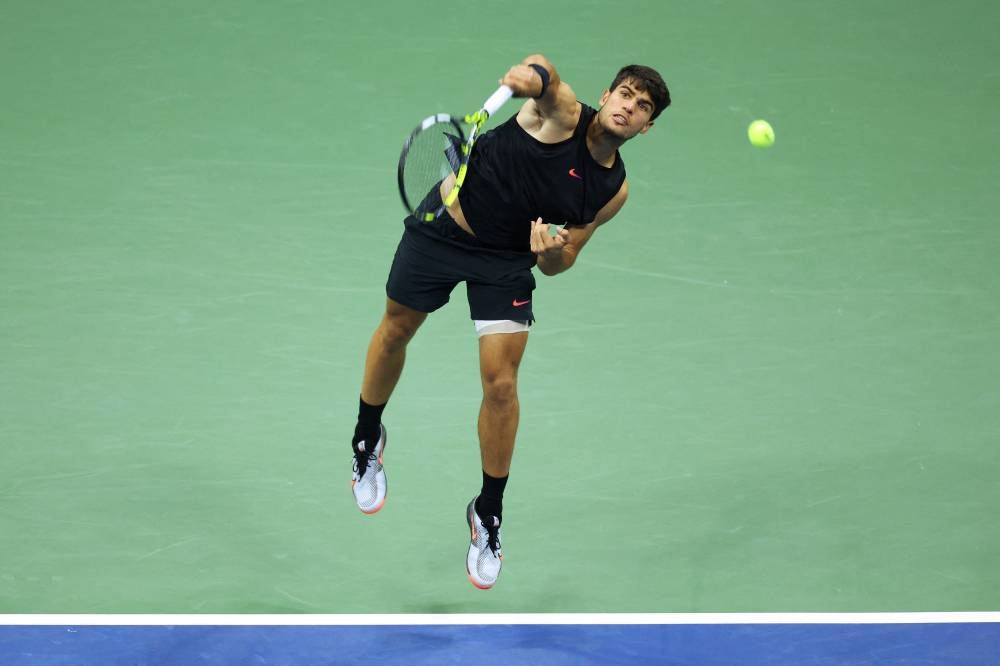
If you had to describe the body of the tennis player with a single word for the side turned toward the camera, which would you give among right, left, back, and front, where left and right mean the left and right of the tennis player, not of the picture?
front
